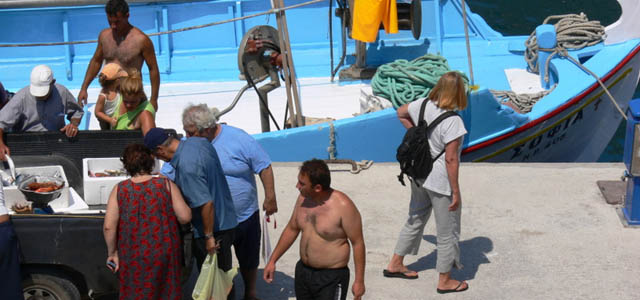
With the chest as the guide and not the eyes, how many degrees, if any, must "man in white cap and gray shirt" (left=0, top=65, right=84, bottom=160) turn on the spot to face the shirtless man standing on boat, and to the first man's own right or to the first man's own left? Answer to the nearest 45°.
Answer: approximately 135° to the first man's own left

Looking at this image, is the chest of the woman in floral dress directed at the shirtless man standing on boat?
yes

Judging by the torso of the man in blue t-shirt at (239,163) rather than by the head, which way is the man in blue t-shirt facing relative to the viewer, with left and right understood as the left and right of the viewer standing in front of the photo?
facing to the left of the viewer

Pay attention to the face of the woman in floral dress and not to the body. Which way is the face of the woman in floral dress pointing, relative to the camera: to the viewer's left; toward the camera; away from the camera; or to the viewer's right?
away from the camera

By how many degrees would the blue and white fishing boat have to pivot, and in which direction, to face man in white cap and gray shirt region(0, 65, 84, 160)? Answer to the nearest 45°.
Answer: approximately 135° to its right

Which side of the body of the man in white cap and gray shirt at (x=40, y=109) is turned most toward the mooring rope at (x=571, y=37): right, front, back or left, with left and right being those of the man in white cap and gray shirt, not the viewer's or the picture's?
left

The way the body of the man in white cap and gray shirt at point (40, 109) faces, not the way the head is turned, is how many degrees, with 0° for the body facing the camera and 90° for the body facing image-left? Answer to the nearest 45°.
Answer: approximately 0°

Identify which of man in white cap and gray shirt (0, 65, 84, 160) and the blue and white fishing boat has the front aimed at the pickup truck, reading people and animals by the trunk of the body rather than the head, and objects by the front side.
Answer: the man in white cap and gray shirt

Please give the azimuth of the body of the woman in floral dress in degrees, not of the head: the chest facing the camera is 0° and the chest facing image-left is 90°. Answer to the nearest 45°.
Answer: approximately 180°

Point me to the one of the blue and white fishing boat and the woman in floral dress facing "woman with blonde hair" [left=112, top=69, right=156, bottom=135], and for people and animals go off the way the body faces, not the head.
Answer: the woman in floral dress

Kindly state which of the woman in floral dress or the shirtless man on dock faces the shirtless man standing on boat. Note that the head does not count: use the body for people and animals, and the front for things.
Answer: the woman in floral dress

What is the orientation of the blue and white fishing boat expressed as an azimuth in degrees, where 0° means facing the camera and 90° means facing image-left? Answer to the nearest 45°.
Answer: approximately 270°

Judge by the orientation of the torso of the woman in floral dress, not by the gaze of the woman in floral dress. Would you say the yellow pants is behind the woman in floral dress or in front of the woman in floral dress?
in front

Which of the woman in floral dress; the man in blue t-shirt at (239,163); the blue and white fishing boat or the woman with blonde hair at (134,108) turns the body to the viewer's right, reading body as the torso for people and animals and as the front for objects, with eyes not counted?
the blue and white fishing boat

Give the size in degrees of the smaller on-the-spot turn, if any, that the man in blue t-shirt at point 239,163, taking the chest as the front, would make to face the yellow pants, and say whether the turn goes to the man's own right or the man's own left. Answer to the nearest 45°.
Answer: approximately 135° to the man's own right

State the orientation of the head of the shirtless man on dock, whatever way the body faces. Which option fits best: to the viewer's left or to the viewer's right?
to the viewer's left

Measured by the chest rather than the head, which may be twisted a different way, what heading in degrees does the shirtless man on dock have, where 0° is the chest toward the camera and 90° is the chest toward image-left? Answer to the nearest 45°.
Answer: approximately 45°

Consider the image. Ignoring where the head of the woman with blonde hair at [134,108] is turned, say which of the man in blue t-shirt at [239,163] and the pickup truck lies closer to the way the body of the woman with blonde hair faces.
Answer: the pickup truck
